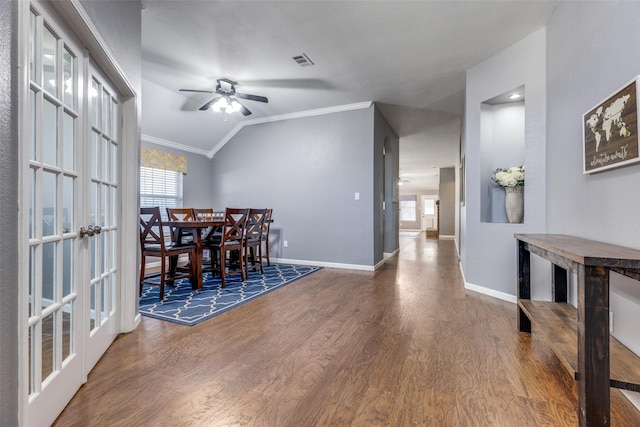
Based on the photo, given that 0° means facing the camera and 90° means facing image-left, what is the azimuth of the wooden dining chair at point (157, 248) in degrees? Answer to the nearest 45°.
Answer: approximately 225°

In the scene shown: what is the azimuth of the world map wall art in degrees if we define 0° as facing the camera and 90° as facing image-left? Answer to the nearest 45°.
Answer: approximately 45°

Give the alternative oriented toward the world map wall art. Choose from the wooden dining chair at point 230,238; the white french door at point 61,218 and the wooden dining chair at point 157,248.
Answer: the white french door

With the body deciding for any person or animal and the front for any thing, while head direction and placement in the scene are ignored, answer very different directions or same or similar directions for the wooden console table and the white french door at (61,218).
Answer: very different directions

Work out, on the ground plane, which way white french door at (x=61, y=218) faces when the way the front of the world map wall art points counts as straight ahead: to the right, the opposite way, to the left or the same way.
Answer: the opposite way

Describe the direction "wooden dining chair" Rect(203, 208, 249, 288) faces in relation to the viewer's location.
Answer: facing away from the viewer and to the left of the viewer

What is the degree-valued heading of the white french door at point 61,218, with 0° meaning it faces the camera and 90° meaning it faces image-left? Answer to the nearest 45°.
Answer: approximately 315°

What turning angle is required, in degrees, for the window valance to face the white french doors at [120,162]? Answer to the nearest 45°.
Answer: approximately 45° to its right

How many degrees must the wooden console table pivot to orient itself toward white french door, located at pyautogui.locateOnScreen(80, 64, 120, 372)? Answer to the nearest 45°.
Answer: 0° — it already faces it

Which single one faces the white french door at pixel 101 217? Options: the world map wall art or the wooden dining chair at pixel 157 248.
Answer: the world map wall art
